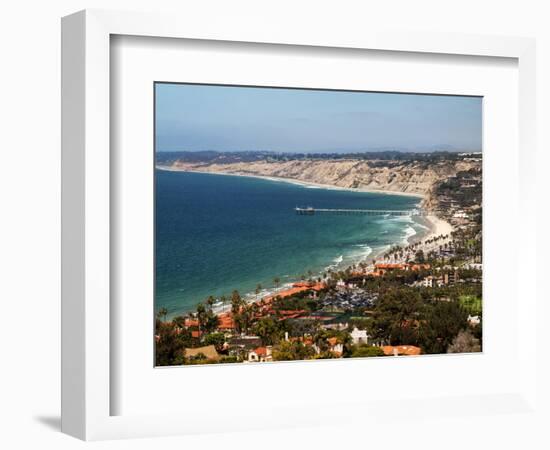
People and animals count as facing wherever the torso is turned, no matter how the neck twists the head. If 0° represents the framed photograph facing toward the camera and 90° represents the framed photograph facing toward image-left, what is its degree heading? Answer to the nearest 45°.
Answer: approximately 315°
